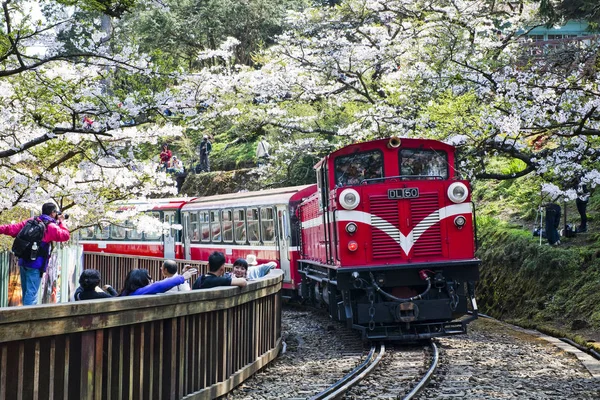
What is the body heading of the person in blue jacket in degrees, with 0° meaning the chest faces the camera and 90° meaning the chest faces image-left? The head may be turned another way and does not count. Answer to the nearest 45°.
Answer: approximately 225°

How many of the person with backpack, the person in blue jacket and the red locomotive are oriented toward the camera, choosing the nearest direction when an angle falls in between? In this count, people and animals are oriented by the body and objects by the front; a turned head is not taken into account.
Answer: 1

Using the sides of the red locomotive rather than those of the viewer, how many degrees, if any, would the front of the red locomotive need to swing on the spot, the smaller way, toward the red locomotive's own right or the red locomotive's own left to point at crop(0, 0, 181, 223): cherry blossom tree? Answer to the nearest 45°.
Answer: approximately 45° to the red locomotive's own right

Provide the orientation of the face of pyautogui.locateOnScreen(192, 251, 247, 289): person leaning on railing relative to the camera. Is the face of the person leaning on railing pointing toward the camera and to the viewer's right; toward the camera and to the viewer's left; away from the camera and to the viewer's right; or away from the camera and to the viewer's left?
away from the camera and to the viewer's right

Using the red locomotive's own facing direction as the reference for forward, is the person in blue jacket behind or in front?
in front

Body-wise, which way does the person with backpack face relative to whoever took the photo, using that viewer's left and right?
facing away from the viewer and to the right of the viewer

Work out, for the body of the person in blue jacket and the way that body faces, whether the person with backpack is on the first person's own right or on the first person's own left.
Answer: on the first person's own left

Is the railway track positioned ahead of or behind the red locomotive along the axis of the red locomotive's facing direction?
ahead

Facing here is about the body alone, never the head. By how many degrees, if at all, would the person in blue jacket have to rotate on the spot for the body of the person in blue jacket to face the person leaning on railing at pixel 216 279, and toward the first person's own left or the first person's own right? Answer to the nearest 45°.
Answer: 0° — they already face them

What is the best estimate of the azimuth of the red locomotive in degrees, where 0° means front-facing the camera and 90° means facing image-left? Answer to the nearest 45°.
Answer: approximately 0°

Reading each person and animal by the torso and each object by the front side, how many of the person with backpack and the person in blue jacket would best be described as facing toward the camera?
0

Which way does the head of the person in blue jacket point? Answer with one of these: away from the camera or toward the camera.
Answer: away from the camera
